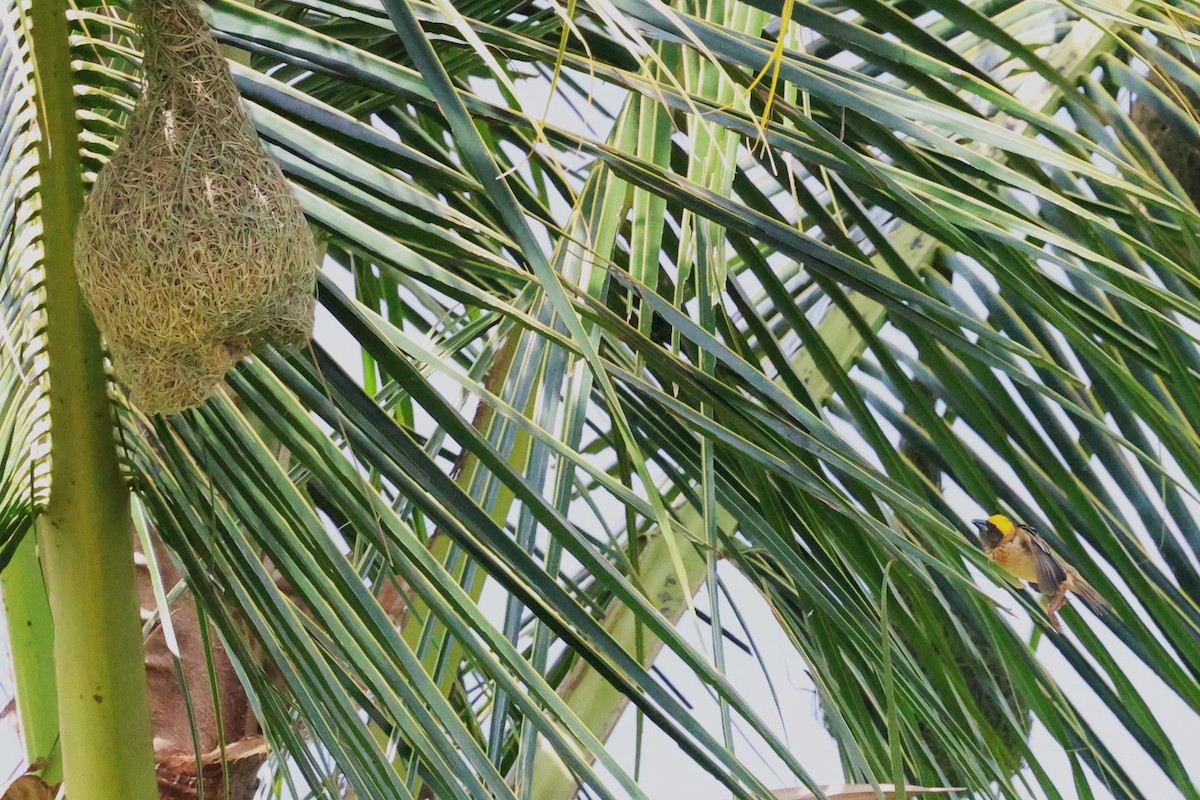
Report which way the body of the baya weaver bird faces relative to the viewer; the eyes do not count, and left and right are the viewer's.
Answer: facing to the left of the viewer
